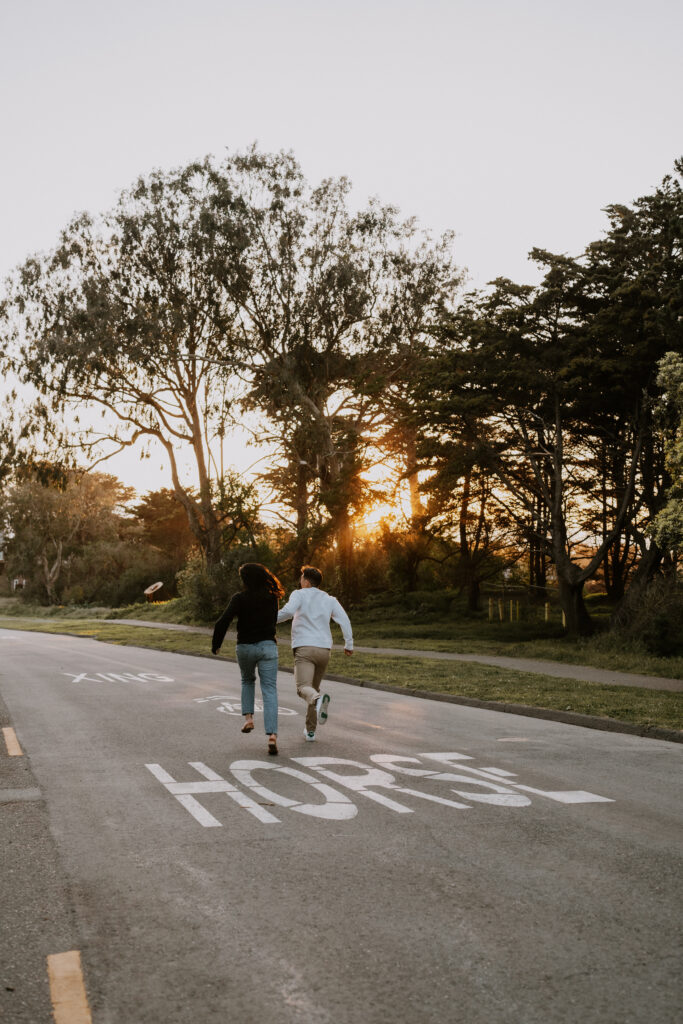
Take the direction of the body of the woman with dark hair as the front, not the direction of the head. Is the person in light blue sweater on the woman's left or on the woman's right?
on the woman's right

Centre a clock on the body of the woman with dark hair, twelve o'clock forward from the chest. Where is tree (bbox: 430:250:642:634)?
The tree is roughly at 1 o'clock from the woman with dark hair.

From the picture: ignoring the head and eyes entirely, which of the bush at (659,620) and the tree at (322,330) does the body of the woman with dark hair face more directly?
the tree

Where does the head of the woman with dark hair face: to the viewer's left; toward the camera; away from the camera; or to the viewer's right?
away from the camera

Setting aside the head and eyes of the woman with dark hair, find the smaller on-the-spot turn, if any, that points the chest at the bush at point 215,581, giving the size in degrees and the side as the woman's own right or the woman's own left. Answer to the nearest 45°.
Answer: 0° — they already face it

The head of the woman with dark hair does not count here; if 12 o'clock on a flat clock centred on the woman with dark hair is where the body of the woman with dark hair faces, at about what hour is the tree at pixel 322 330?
The tree is roughly at 12 o'clock from the woman with dark hair.

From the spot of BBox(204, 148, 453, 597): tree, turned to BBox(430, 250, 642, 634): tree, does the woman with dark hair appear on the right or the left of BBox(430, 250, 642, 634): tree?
right

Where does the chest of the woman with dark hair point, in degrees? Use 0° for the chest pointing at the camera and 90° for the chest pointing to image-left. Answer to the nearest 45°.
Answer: approximately 180°
